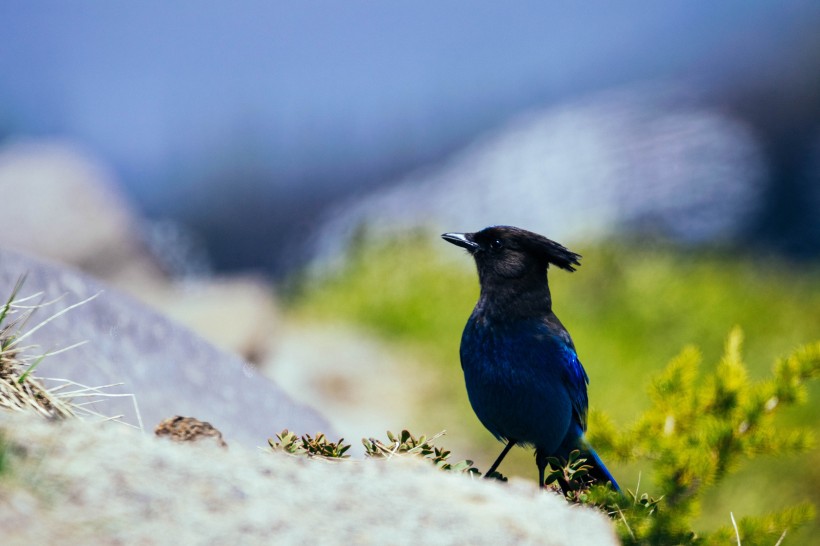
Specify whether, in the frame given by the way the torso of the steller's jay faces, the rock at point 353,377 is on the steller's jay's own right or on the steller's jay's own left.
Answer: on the steller's jay's own right

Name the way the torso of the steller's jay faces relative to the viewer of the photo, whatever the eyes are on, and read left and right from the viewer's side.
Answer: facing the viewer and to the left of the viewer

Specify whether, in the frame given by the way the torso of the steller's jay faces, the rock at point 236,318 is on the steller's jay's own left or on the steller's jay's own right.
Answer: on the steller's jay's own right
